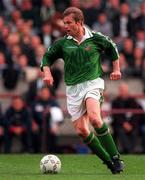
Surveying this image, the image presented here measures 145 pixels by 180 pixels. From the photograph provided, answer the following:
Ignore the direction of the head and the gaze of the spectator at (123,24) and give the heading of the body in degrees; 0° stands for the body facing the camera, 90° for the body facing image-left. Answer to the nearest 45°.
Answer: approximately 0°

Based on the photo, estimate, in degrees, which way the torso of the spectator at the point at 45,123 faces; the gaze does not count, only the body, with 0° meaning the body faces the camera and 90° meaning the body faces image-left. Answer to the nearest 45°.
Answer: approximately 0°

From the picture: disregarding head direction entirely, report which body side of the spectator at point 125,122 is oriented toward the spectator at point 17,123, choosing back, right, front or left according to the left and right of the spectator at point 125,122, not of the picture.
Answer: right

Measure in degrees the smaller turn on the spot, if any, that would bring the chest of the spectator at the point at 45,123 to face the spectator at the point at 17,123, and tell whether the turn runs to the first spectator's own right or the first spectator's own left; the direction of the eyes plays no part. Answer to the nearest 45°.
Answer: approximately 90° to the first spectator's own right

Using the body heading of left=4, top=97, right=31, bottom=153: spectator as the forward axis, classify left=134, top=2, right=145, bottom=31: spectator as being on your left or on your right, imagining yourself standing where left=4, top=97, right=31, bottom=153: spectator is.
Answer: on your left
